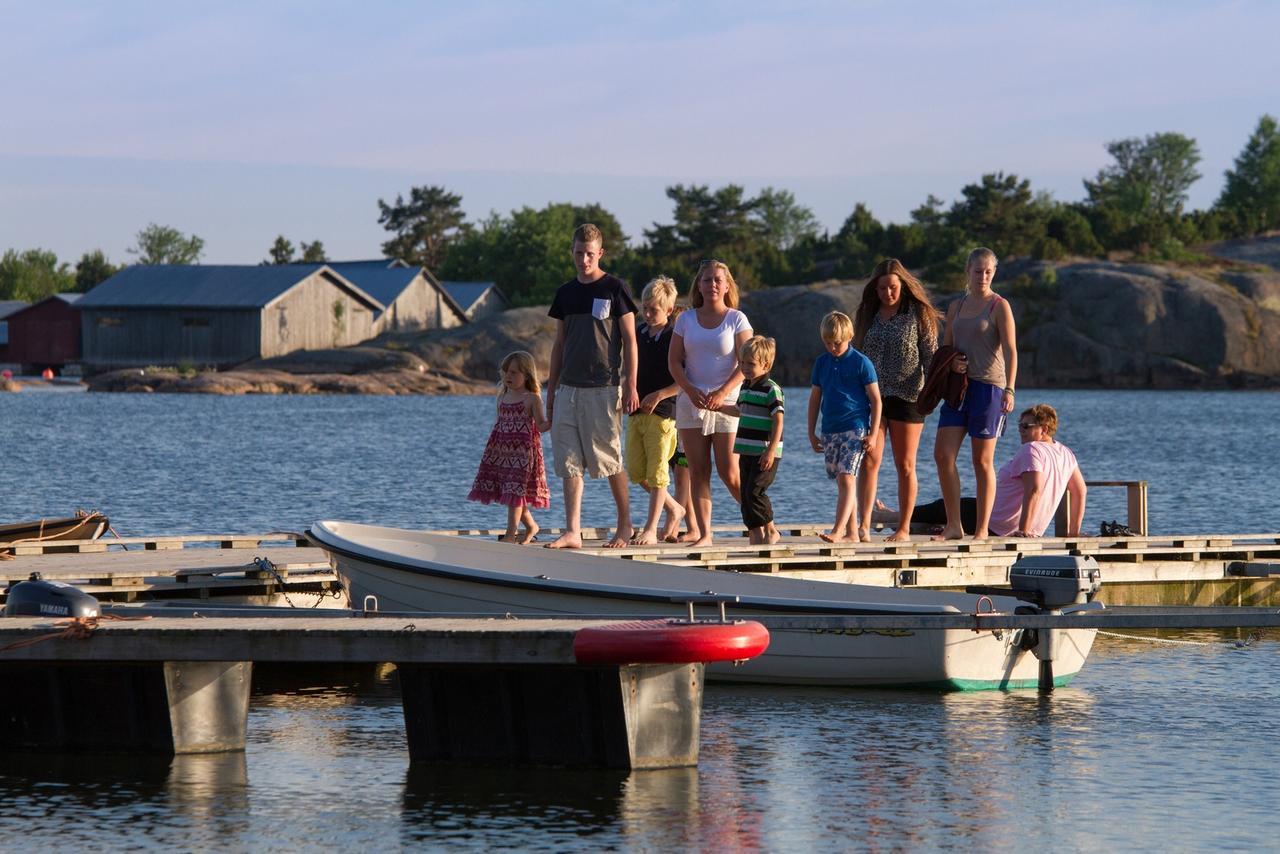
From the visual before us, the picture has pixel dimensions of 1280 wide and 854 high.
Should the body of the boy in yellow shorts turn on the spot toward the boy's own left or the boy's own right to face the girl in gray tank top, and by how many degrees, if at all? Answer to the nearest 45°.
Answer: approximately 135° to the boy's own left

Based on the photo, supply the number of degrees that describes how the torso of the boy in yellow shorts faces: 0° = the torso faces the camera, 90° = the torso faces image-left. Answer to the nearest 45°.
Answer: approximately 45°

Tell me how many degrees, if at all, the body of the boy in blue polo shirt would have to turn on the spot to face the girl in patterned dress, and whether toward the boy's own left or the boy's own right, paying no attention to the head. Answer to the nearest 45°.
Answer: approximately 45° to the boy's own right

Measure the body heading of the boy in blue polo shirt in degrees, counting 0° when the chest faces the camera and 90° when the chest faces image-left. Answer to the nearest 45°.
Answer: approximately 45°
